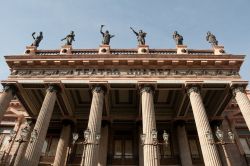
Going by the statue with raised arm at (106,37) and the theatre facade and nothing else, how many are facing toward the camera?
2

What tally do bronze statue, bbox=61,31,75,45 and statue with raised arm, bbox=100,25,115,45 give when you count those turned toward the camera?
2

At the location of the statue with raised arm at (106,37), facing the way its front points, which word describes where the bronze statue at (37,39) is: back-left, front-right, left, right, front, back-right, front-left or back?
right

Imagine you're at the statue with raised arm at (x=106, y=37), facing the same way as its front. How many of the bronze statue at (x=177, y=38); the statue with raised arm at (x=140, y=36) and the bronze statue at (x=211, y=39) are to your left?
3

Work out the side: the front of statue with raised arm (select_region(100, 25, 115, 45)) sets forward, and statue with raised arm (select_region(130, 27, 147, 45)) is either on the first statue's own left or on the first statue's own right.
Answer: on the first statue's own left

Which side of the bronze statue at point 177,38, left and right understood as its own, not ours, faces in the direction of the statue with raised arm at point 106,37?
right

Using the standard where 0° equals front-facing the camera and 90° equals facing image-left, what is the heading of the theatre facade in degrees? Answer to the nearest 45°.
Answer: approximately 0°

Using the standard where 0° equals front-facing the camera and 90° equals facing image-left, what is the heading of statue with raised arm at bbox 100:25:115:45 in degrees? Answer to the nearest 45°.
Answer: approximately 0°

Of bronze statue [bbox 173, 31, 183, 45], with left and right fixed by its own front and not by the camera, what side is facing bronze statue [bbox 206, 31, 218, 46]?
left
